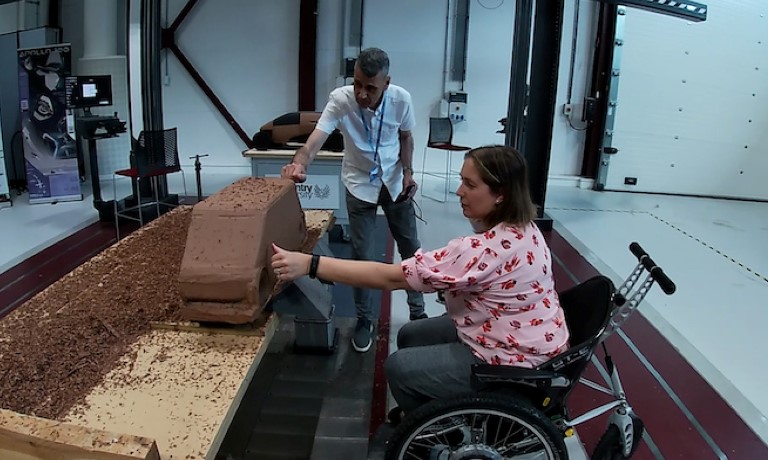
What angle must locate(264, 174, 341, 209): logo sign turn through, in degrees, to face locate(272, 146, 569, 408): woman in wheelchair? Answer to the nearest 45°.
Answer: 0° — it already faces them

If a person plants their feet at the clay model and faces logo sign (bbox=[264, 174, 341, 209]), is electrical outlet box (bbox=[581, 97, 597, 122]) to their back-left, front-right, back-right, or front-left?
front-right

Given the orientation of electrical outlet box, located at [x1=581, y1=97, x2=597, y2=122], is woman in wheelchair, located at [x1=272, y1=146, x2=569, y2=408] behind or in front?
in front

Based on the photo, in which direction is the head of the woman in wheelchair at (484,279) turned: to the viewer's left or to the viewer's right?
to the viewer's left

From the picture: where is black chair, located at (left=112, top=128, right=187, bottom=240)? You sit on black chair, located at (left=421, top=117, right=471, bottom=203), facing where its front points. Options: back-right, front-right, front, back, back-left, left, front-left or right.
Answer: right

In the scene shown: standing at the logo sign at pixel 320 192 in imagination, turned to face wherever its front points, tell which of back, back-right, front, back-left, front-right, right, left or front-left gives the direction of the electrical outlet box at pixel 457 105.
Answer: back-left

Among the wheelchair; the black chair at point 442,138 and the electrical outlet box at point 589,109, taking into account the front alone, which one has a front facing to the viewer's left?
the wheelchair

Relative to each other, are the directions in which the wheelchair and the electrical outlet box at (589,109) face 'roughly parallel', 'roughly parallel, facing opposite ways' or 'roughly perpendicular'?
roughly perpendicular

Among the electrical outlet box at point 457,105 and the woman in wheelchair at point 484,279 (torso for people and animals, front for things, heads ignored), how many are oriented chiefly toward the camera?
1

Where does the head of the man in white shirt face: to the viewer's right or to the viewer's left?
to the viewer's left

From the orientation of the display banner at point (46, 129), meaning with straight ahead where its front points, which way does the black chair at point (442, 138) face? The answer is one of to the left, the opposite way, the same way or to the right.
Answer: the same way

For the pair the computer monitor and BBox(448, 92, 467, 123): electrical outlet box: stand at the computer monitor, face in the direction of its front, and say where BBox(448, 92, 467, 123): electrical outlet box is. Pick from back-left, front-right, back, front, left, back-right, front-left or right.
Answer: left

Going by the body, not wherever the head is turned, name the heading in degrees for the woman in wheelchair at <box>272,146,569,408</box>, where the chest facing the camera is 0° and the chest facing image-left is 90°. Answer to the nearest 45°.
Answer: approximately 90°

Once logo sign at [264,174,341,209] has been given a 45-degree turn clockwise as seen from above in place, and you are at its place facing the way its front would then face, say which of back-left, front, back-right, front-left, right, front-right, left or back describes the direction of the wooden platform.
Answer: front-left

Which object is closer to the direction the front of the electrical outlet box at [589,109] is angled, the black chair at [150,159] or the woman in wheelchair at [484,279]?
the woman in wheelchair

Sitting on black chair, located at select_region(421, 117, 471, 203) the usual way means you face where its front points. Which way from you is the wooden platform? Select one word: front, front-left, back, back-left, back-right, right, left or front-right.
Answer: front-right

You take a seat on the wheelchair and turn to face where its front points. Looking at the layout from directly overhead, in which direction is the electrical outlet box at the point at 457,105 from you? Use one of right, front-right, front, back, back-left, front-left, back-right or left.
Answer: right

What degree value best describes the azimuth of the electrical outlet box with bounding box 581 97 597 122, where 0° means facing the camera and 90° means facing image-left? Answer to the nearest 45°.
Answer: approximately 0°

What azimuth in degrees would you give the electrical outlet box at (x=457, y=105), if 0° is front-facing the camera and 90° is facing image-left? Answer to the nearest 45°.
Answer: approximately 0°
